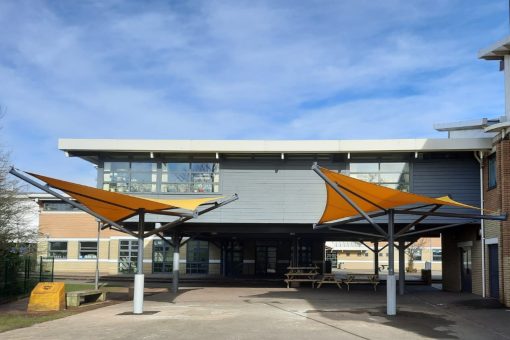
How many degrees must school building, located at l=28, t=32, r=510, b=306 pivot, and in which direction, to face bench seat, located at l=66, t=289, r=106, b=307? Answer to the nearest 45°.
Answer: approximately 45° to its right

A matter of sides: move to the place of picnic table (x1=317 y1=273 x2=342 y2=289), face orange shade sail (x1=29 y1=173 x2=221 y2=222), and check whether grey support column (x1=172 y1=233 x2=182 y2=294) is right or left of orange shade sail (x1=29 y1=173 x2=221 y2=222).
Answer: right

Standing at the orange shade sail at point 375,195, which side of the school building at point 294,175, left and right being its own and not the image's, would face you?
front

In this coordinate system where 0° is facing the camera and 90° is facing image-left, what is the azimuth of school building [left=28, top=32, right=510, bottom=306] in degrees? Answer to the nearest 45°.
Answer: approximately 0°

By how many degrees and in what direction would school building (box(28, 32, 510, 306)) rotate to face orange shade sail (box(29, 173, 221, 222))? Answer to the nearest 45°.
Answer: approximately 45° to its right

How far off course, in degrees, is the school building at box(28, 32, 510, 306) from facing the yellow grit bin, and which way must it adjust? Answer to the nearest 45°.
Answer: approximately 45° to its right
